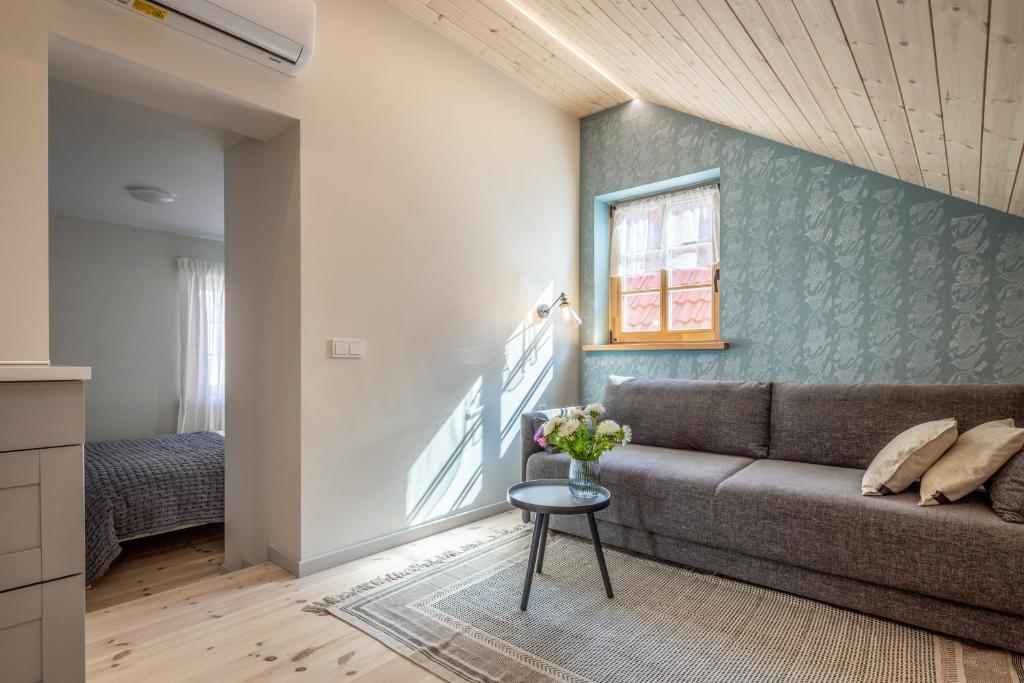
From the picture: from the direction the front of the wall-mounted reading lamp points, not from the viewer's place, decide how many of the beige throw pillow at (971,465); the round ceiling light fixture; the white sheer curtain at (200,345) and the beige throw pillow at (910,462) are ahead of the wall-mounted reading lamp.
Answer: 2

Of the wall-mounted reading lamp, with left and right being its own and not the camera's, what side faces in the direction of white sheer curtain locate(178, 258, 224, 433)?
back

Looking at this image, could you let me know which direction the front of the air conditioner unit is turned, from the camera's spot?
facing the viewer and to the right of the viewer

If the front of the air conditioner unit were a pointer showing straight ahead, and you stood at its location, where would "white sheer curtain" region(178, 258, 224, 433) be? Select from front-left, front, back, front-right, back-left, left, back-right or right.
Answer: back-left

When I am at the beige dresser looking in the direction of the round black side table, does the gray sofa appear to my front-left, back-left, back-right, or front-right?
front-right

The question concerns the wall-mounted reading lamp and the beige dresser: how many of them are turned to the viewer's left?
0

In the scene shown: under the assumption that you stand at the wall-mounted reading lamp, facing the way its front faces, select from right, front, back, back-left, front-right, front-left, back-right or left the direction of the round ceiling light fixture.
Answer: back-right

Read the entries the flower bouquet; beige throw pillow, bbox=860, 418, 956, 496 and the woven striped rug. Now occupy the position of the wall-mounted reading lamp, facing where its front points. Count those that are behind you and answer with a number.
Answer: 0

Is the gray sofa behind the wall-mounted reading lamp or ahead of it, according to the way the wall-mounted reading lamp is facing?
ahead

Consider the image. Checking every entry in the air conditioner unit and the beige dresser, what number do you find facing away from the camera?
0

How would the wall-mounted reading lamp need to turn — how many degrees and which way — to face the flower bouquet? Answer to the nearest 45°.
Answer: approximately 45° to its right

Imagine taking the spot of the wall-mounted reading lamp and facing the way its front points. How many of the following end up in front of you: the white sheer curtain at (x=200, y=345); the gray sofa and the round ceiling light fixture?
1

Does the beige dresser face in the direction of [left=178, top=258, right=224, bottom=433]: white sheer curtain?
no

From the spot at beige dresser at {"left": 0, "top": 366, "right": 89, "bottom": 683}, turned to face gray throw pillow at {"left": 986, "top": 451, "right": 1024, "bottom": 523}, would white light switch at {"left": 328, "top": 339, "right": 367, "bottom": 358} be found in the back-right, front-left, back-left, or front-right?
front-left

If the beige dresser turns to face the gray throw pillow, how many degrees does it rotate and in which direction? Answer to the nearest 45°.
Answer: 0° — it already faces it
